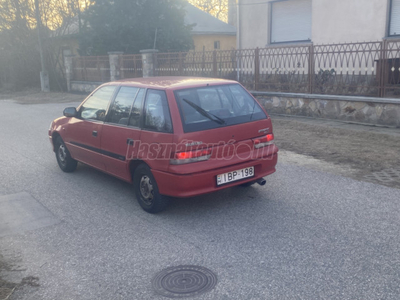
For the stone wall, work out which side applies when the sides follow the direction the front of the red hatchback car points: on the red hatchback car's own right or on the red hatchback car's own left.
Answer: on the red hatchback car's own right

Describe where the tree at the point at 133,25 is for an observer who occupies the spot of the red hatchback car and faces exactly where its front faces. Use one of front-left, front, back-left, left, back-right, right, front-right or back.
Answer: front-right

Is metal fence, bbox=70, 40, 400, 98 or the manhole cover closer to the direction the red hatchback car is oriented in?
the metal fence

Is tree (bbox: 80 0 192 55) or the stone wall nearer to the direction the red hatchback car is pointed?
the tree

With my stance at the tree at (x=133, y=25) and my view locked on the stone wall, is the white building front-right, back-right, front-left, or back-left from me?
front-left

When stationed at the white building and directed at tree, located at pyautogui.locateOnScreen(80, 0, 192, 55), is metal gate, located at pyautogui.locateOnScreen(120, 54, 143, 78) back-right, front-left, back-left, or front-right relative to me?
front-left

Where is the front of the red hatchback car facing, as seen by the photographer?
facing away from the viewer and to the left of the viewer

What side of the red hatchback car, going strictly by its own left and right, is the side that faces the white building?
right

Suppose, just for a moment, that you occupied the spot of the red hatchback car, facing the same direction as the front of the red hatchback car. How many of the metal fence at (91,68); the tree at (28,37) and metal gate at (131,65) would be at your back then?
0

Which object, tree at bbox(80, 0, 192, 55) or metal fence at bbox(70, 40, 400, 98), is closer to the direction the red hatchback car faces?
the tree

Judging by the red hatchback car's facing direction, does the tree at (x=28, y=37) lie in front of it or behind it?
in front

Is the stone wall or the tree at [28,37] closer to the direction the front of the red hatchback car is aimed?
the tree

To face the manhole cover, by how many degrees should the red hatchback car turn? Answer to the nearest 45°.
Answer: approximately 135° to its left

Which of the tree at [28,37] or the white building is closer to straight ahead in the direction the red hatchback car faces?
the tree
